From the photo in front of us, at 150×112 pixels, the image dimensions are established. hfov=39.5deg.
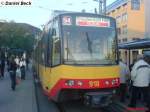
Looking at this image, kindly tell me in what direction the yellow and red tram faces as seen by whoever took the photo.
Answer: facing the viewer
